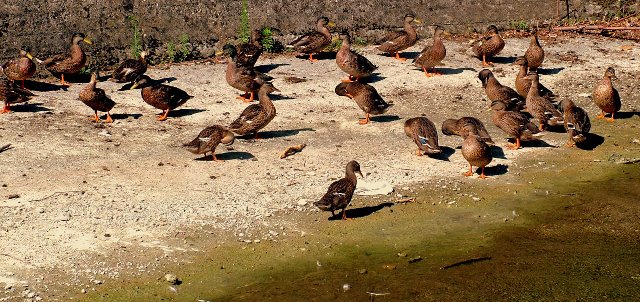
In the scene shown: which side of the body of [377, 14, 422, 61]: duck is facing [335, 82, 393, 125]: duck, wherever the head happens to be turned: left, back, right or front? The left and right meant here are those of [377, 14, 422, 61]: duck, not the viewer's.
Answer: right

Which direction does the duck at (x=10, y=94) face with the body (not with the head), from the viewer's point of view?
to the viewer's left

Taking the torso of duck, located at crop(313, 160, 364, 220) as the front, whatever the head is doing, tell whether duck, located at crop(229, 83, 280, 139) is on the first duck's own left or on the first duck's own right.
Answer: on the first duck's own left

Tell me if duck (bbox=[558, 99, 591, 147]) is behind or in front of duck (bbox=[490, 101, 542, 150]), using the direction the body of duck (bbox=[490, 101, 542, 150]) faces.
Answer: behind

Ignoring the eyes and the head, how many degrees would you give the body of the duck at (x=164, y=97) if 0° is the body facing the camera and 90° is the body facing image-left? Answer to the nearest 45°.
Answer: approximately 90°

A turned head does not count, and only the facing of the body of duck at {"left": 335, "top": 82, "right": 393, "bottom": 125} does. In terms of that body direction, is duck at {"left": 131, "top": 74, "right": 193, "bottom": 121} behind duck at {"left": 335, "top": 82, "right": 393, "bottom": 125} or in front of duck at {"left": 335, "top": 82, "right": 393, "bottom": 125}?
in front

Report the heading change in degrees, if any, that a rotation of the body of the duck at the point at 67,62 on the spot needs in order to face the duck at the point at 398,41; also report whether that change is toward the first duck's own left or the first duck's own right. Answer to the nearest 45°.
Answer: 0° — it already faces it

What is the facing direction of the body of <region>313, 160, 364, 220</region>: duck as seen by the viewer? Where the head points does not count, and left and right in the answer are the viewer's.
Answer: facing to the right of the viewer

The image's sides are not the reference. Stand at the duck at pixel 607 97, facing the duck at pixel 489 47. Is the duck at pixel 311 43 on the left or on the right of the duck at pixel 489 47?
left

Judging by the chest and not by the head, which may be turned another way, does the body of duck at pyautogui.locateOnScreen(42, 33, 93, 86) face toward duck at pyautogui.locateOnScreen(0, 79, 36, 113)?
no
